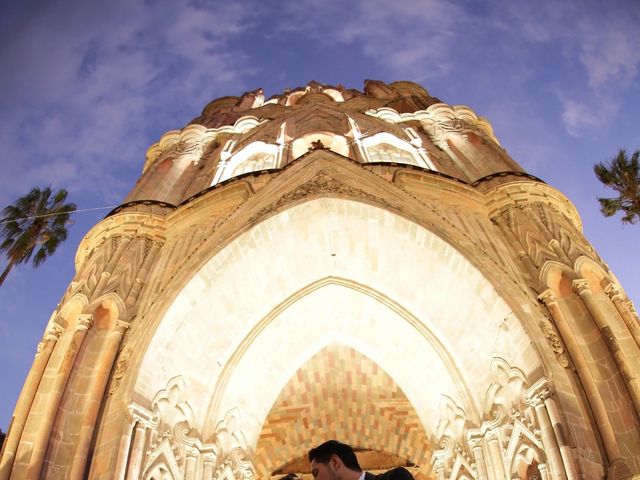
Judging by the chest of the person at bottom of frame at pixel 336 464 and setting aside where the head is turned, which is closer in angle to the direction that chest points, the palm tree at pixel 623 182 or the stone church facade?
the stone church facade

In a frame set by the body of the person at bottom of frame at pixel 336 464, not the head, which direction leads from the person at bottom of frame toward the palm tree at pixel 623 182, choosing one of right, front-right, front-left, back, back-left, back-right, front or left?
back-right

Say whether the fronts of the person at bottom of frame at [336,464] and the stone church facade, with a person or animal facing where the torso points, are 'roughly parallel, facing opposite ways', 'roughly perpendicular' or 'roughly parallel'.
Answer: roughly perpendicular

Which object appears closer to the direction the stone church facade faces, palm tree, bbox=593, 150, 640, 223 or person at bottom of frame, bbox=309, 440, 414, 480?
the person at bottom of frame

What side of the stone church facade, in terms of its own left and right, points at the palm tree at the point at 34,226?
right

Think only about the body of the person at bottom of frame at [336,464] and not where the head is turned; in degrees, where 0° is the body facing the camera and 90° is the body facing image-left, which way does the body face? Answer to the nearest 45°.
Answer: approximately 90°

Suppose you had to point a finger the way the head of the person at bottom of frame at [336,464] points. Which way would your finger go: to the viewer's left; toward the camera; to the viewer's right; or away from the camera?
to the viewer's left

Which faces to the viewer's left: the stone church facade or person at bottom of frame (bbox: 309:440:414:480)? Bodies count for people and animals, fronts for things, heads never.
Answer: the person at bottom of frame

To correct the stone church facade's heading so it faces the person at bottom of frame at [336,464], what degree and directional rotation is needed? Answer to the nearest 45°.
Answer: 0° — it already faces them

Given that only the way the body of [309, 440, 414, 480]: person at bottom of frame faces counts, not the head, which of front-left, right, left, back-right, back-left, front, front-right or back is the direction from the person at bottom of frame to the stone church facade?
right

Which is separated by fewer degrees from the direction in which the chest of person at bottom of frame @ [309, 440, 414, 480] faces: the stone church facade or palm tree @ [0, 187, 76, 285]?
the palm tree

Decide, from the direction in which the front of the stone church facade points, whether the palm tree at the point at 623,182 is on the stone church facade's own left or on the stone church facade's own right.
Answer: on the stone church facade's own left

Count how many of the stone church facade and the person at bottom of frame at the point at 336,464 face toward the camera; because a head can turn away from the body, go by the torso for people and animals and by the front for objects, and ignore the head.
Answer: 1
